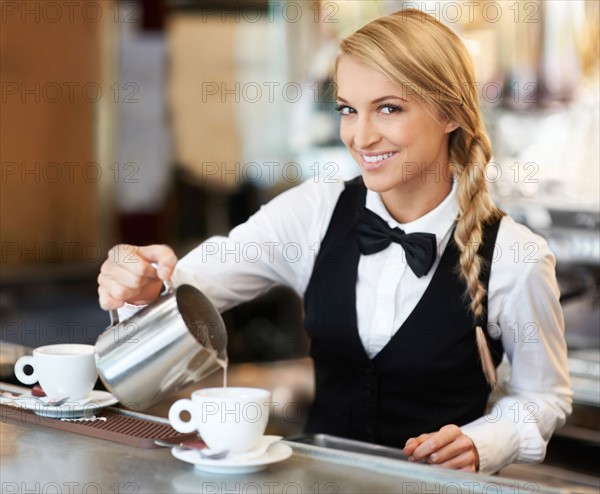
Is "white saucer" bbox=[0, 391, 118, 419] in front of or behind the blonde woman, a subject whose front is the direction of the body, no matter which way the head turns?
in front

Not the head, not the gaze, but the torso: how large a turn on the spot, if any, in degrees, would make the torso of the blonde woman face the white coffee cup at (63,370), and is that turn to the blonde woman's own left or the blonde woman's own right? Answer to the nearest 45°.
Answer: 0° — they already face it

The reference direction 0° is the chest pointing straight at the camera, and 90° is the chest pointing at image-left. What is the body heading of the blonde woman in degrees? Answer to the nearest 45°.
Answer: approximately 45°

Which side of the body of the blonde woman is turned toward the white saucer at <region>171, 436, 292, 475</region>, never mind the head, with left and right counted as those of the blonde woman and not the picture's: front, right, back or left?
front

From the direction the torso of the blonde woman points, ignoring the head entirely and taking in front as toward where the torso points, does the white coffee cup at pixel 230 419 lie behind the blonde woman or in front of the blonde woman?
in front
